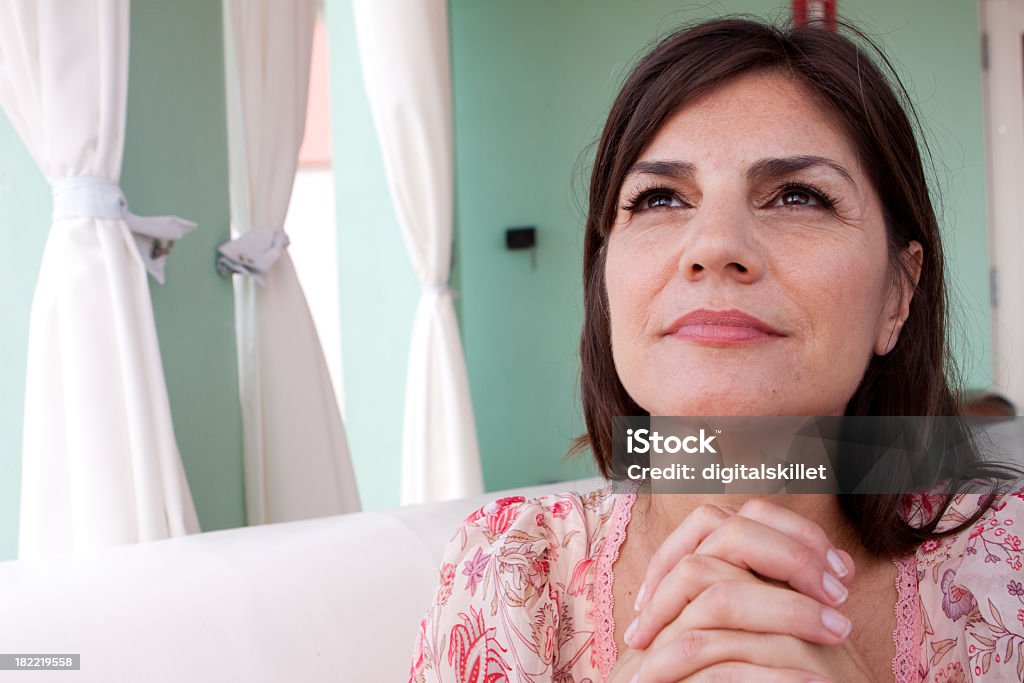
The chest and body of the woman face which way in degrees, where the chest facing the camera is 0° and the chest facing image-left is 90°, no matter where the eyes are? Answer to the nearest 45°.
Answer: approximately 0°

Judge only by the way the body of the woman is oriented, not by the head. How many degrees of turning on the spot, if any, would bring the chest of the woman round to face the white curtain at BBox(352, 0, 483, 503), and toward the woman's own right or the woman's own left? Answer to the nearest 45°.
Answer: approximately 180°

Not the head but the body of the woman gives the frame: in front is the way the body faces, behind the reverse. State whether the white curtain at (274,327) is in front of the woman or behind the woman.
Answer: behind

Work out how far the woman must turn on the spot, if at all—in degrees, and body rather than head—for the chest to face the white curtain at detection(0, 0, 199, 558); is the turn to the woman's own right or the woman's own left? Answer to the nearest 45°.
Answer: approximately 135° to the woman's own right
